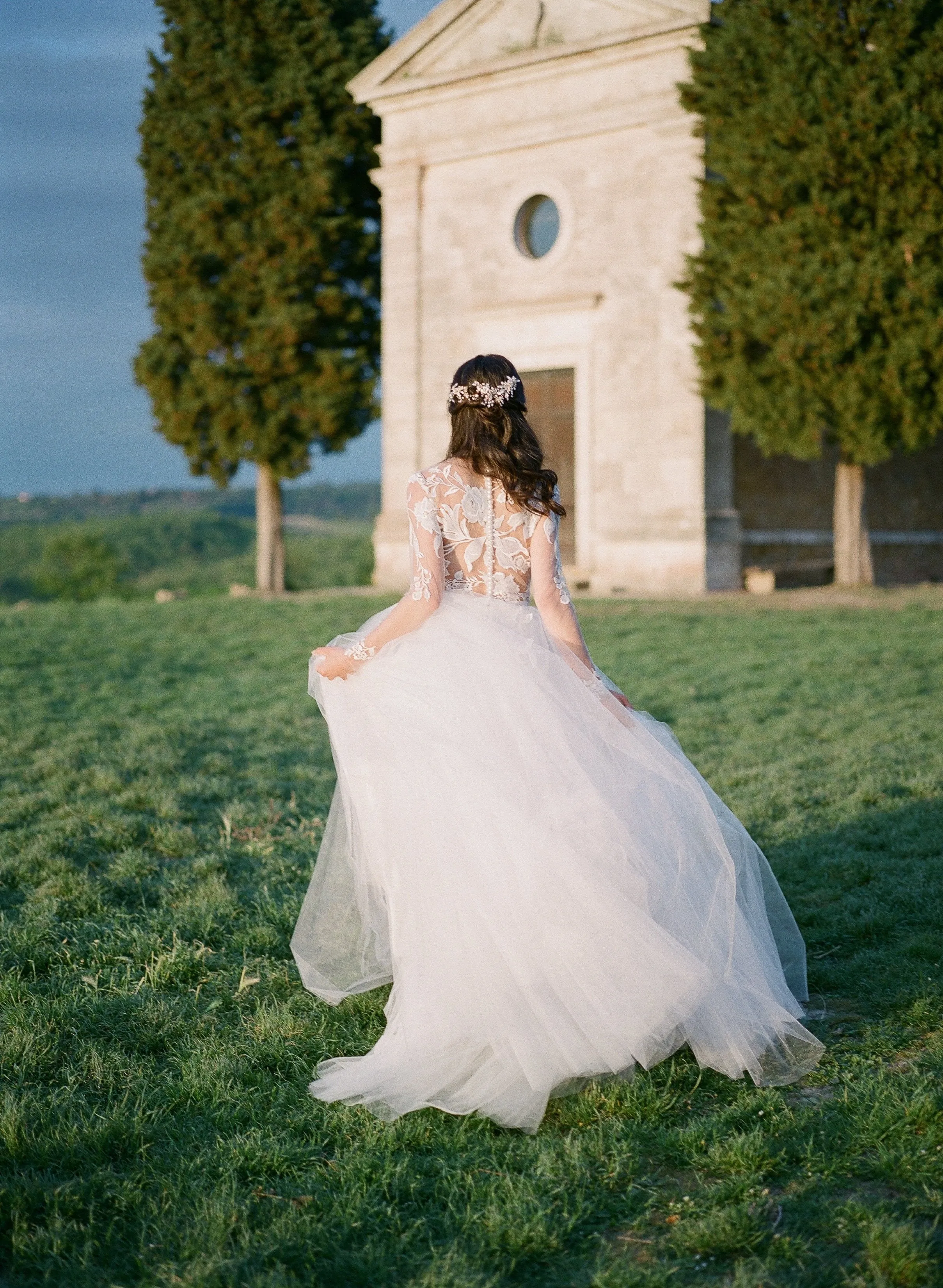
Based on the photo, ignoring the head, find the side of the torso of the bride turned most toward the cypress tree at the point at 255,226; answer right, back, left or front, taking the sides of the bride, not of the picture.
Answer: front

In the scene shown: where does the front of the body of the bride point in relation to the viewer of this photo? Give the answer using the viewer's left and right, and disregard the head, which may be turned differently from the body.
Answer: facing away from the viewer

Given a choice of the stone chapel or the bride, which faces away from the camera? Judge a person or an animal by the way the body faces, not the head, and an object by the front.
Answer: the bride

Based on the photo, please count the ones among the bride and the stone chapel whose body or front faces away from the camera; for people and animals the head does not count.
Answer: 1

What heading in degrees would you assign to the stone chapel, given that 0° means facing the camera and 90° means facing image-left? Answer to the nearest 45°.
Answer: approximately 45°

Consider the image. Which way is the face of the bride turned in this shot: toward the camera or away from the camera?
away from the camera

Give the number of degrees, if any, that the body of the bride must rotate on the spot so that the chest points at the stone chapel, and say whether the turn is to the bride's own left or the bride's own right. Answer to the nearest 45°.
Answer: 0° — they already face it

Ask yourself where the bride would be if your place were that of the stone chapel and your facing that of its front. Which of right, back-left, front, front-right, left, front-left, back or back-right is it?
front-left
